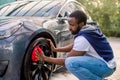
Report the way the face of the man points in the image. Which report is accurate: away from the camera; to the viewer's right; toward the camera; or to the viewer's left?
to the viewer's left

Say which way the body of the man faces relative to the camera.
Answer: to the viewer's left

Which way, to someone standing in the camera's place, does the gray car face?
facing the viewer and to the left of the viewer

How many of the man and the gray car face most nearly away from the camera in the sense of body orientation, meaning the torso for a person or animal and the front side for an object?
0

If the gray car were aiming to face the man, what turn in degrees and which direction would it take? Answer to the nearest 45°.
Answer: approximately 90° to its left
